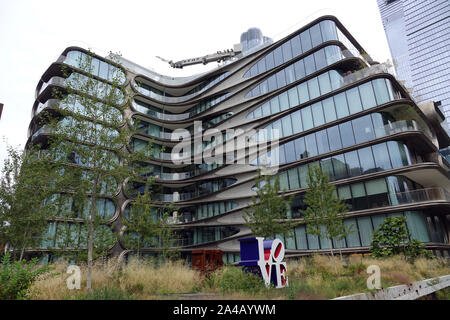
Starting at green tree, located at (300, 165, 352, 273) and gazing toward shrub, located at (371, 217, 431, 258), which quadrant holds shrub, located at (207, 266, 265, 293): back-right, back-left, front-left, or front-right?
back-right

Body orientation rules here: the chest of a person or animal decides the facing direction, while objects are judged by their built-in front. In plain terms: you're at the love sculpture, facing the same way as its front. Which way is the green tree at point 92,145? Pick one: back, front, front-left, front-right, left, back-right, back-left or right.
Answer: back-right

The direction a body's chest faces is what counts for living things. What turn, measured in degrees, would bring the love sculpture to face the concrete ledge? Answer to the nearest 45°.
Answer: approximately 45° to its left

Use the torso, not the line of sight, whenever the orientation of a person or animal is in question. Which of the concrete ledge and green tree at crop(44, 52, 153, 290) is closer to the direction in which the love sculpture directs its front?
the concrete ledge

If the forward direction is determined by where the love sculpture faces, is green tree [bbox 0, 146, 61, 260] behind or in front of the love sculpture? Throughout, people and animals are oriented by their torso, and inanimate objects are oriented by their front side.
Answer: behind

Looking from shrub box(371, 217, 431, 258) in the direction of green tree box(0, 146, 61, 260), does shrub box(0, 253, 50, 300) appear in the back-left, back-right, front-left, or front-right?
front-left

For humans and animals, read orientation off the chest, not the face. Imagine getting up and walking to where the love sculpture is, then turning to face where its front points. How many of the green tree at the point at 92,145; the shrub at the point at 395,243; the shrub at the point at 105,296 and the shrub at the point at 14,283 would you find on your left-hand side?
1

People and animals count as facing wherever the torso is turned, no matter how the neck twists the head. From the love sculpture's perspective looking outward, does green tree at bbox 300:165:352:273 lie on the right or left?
on its left

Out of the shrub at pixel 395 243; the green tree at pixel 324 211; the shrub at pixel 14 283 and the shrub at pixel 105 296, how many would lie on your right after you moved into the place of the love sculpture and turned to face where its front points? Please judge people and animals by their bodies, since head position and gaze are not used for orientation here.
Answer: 2

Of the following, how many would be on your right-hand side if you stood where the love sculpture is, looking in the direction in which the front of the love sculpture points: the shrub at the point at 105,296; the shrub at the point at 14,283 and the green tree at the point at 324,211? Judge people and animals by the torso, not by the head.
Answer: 2

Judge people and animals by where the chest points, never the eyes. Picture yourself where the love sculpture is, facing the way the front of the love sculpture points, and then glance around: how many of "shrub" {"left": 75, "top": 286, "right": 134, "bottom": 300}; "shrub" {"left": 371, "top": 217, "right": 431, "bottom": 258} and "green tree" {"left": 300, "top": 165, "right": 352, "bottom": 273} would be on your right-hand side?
1

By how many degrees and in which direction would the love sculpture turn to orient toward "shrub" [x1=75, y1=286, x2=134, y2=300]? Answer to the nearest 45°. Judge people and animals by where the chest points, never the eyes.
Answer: approximately 90° to its right

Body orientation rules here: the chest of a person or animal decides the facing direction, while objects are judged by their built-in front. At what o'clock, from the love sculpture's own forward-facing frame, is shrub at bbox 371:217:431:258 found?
The shrub is roughly at 9 o'clock from the love sculpture.

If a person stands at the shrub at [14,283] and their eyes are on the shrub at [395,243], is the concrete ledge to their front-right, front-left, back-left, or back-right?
front-right

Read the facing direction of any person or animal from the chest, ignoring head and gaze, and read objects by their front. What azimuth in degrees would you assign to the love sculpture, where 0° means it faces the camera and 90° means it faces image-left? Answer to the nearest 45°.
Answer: approximately 315°

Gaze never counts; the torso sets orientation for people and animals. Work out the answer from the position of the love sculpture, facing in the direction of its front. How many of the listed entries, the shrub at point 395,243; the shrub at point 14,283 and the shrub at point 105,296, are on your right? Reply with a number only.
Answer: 2
